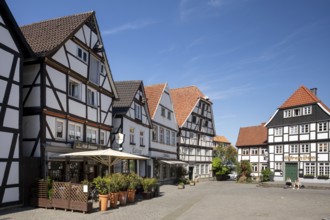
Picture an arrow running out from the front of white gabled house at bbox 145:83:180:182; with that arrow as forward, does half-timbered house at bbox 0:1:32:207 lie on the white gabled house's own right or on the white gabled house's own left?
on the white gabled house's own right

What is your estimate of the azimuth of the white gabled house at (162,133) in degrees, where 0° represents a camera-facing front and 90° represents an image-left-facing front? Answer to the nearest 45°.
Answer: approximately 315°

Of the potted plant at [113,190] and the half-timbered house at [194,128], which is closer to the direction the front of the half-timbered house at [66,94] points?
the potted plant
